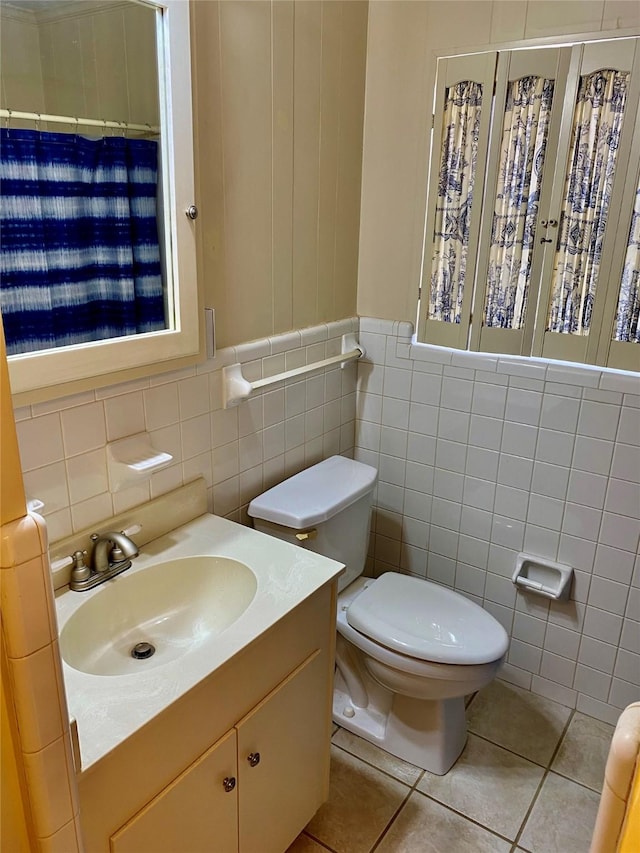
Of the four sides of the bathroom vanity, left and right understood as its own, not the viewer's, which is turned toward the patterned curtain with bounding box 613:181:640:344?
left

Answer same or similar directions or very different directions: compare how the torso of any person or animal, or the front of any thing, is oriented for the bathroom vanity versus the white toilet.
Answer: same or similar directions

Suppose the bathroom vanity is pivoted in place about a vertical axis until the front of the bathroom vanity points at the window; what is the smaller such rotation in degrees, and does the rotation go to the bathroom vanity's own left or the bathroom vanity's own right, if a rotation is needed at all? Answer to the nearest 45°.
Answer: approximately 90° to the bathroom vanity's own left

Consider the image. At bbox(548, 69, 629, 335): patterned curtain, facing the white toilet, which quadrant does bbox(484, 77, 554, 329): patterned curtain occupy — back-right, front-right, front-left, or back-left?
front-right

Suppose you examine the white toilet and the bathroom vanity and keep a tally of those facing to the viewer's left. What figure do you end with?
0

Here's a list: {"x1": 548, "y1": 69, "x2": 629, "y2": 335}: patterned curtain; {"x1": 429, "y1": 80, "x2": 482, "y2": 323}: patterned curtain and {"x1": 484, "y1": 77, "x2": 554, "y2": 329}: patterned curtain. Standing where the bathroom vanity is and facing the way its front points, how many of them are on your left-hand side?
3

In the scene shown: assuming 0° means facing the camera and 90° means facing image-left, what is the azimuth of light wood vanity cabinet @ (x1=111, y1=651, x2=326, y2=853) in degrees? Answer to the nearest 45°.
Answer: approximately 315°

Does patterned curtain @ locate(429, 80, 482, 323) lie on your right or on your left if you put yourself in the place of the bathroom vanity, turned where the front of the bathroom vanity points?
on your left
